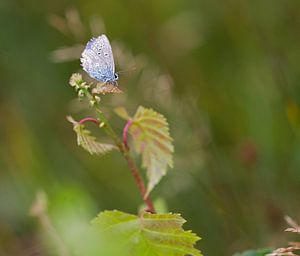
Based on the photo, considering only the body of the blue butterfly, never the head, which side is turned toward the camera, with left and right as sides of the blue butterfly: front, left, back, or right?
right
